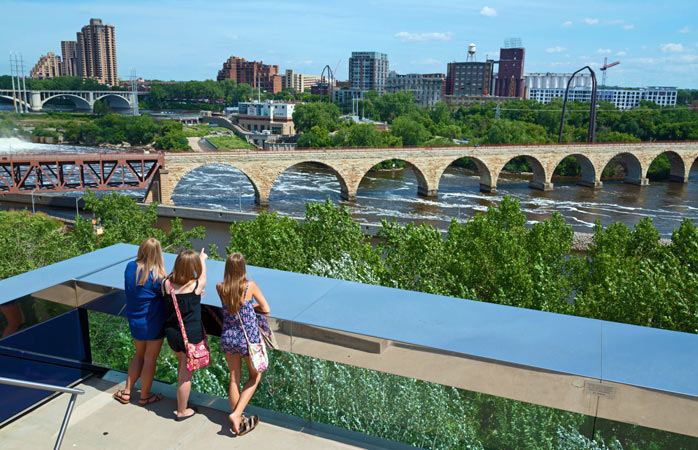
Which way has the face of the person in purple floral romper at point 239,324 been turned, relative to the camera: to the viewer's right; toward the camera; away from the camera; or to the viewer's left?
away from the camera

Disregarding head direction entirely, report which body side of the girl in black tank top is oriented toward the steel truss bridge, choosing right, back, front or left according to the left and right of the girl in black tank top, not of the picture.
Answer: front

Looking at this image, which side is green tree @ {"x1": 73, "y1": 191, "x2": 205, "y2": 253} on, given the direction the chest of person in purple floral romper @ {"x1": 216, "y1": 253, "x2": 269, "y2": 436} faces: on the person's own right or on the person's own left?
on the person's own left

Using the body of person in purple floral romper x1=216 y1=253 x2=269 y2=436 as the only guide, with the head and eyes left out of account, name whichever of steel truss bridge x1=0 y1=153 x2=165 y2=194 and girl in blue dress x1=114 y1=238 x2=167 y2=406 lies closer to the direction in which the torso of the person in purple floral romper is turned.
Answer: the steel truss bridge

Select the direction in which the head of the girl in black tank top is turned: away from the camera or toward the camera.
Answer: away from the camera

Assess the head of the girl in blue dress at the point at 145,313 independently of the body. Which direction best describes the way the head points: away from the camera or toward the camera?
away from the camera

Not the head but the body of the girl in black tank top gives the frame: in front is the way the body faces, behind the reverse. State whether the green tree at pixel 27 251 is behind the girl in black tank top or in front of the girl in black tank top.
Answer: in front

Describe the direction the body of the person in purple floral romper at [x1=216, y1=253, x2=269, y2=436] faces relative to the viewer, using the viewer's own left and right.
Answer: facing away from the viewer and to the right of the viewer

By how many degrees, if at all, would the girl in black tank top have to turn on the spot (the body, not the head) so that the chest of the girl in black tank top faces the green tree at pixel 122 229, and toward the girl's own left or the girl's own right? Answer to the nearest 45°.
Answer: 0° — they already face it

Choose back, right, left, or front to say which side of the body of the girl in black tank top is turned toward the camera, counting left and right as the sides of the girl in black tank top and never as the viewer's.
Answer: back

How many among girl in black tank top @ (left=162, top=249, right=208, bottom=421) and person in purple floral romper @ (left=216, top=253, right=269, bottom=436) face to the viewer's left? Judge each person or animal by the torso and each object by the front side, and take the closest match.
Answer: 0
